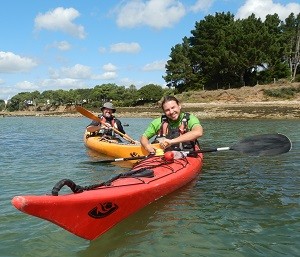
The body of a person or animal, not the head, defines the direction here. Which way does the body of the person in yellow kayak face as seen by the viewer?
toward the camera

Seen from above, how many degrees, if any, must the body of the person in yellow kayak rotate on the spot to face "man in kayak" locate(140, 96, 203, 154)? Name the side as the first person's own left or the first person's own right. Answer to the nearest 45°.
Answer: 0° — they already face them

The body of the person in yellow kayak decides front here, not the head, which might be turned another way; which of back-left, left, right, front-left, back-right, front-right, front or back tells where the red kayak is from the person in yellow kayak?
front

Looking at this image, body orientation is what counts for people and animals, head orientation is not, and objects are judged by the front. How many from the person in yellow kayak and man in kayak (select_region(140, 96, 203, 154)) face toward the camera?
2

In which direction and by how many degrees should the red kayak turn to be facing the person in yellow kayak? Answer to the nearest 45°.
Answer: approximately 135° to its right

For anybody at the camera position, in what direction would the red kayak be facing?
facing the viewer and to the left of the viewer
